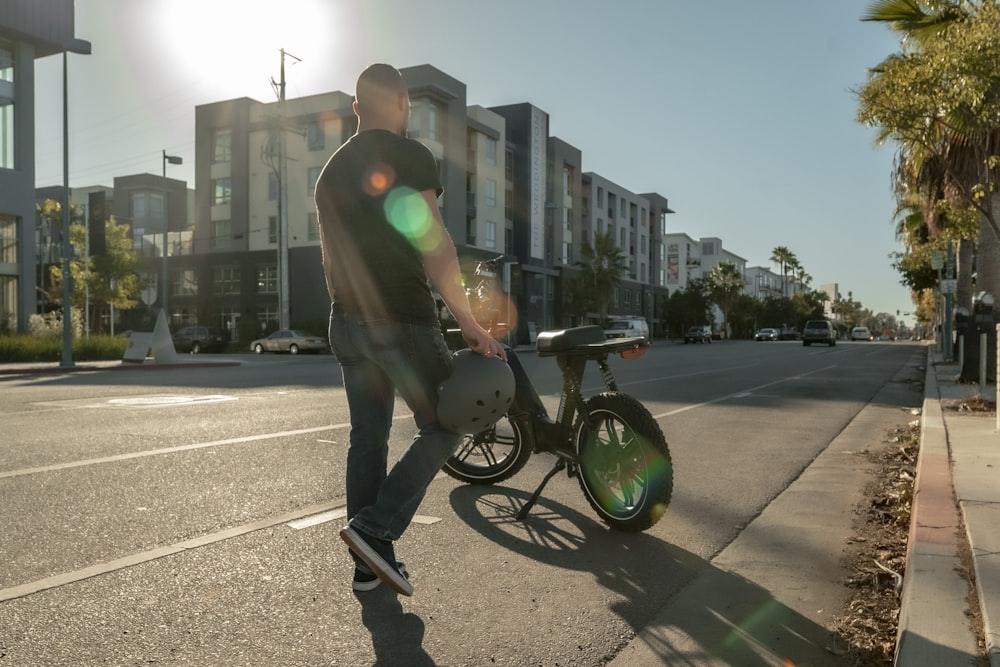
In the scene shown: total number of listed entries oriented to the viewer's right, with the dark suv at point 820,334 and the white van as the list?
0

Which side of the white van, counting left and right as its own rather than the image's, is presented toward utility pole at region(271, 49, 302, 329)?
front

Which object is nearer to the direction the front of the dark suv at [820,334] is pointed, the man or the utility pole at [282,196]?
the man

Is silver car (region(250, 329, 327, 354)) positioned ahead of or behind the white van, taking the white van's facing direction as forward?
ahead

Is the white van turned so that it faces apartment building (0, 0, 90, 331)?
yes

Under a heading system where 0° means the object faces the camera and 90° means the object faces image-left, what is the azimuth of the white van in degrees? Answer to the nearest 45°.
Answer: approximately 45°

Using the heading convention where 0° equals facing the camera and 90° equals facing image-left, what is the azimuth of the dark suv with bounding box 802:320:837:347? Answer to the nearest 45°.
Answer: approximately 180°
